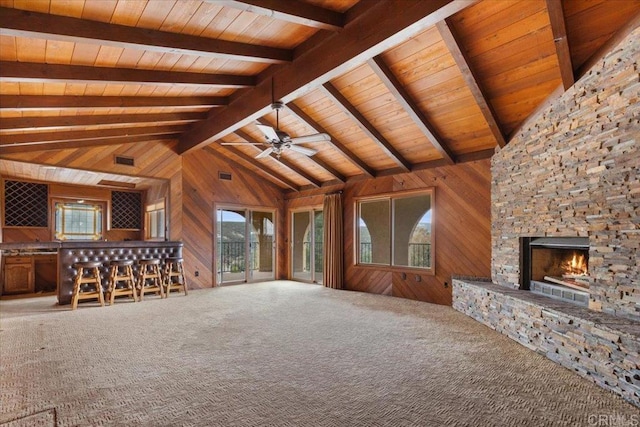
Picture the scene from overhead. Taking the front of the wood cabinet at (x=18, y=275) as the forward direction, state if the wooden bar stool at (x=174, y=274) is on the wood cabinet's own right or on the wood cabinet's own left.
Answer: on the wood cabinet's own left

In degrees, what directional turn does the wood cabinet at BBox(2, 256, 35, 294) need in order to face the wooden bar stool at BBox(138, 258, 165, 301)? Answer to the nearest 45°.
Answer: approximately 45° to its left

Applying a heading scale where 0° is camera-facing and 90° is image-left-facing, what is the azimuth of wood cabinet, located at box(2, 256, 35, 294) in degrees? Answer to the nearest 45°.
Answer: approximately 0°

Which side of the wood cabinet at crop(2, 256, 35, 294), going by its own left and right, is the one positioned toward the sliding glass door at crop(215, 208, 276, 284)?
left

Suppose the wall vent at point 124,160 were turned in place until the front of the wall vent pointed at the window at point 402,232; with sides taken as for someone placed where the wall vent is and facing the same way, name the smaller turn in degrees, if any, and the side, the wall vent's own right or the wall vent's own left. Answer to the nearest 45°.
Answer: approximately 90° to the wall vent's own left

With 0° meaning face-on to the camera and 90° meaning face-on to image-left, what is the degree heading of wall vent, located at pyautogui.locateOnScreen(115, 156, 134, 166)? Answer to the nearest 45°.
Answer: approximately 0°

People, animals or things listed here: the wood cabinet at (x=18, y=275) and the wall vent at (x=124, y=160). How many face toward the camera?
2
